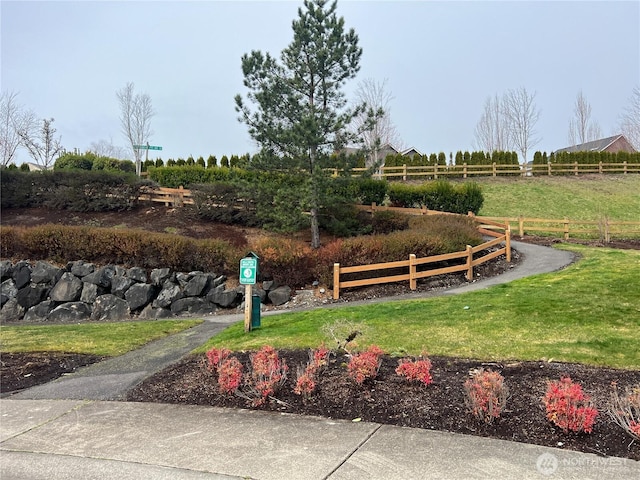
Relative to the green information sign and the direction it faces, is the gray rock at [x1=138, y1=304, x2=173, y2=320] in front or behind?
behind

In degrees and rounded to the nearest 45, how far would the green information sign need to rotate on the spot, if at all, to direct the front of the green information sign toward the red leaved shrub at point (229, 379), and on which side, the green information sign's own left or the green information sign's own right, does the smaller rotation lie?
0° — it already faces it

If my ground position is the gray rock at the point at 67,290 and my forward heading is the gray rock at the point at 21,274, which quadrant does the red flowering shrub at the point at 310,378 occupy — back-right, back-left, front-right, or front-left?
back-left

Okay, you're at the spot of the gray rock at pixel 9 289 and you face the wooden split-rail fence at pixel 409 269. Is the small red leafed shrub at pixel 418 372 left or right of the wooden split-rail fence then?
right

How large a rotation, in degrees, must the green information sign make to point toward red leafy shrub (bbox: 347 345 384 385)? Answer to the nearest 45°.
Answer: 0° — it already faces it

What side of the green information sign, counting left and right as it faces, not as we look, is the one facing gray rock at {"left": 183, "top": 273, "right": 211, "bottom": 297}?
back

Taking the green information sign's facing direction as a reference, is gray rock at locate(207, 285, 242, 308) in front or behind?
behind

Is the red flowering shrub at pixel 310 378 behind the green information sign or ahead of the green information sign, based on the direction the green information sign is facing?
ahead

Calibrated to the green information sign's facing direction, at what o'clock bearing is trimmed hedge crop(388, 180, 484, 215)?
The trimmed hedge is roughly at 7 o'clock from the green information sign.

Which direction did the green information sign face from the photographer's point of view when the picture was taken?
facing the viewer

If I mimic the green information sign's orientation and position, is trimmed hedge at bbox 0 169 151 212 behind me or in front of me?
behind
